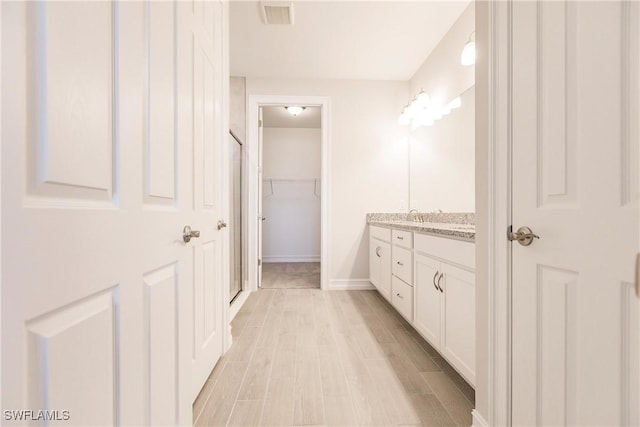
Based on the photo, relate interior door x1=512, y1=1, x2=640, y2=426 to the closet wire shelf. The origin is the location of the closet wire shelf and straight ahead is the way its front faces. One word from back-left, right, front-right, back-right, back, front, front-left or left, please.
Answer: front

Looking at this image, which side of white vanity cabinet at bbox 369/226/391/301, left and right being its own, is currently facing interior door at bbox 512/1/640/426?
left

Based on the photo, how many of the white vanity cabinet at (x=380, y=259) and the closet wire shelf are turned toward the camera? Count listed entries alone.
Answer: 1

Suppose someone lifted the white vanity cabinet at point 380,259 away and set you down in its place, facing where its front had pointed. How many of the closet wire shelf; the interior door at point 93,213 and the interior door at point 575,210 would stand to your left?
2

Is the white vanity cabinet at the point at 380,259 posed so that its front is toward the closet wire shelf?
no

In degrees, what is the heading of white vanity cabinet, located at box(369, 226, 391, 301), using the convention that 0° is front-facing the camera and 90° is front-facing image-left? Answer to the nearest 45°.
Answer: approximately 90°

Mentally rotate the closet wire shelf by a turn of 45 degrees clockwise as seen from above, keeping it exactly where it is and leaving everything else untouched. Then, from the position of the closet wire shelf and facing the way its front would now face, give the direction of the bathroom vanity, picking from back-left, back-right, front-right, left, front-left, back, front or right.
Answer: front-left

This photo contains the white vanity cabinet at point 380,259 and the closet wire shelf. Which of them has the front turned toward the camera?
the closet wire shelf

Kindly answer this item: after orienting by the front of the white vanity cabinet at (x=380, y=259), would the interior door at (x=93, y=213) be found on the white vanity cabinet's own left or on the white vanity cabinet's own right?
on the white vanity cabinet's own left

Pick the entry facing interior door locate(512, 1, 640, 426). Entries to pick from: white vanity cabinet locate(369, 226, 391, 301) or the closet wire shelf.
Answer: the closet wire shelf

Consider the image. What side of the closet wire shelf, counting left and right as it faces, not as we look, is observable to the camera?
front

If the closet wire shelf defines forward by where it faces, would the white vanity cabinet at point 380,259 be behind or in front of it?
in front

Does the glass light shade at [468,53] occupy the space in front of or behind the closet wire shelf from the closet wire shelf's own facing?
in front

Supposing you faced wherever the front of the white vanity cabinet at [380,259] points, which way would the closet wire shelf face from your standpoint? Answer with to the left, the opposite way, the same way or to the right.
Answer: to the left

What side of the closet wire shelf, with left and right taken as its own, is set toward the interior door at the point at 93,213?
front
